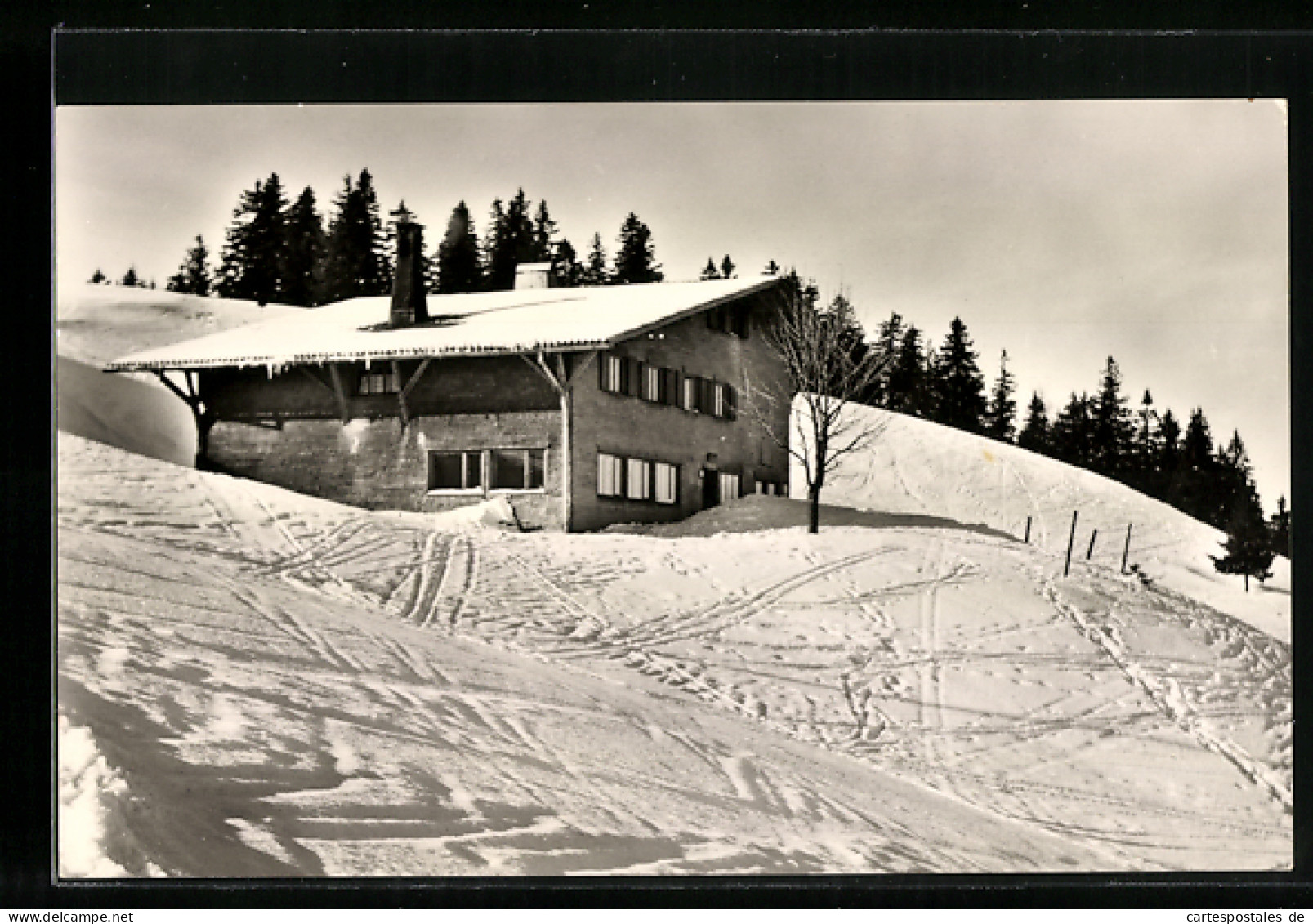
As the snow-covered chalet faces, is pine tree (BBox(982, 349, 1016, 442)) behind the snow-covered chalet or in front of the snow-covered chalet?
in front

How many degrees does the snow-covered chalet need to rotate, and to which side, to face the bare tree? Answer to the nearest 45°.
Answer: approximately 45° to its left

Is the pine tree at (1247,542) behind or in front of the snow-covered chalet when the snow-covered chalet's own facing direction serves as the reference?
in front

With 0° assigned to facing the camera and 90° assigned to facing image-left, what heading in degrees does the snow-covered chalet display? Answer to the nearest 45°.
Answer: approximately 315°

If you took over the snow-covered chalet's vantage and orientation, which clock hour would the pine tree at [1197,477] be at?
The pine tree is roughly at 11 o'clock from the snow-covered chalet.
